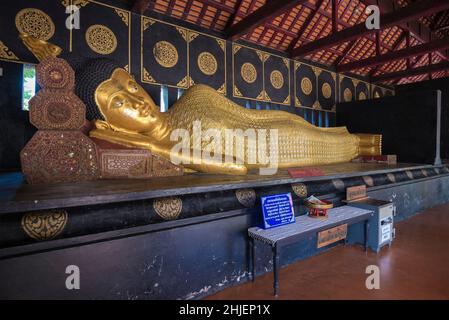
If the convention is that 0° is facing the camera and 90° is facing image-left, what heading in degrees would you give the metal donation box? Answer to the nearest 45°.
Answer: approximately 315°

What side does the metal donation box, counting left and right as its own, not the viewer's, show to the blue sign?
right

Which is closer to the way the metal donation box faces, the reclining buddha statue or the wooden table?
the wooden table

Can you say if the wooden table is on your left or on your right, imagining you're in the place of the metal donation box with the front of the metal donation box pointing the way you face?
on your right
